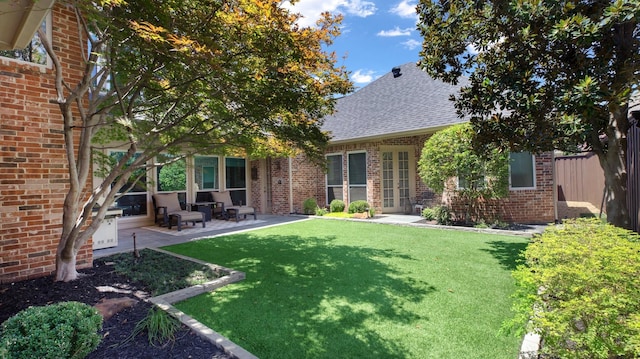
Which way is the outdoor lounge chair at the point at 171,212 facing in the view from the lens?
facing the viewer and to the right of the viewer

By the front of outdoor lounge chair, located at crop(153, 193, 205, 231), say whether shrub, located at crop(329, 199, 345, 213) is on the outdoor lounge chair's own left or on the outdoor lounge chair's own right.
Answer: on the outdoor lounge chair's own left

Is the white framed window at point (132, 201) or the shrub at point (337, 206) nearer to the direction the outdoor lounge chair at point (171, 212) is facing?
the shrub

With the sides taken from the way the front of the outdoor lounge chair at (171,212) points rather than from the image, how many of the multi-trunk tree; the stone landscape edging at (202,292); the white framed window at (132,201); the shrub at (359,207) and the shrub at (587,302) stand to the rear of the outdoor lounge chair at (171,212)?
1

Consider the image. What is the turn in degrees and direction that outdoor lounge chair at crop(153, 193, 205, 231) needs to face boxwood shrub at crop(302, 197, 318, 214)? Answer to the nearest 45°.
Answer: approximately 45° to its left

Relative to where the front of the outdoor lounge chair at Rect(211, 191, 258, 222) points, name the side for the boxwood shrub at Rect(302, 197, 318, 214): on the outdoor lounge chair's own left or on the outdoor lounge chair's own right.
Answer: on the outdoor lounge chair's own left

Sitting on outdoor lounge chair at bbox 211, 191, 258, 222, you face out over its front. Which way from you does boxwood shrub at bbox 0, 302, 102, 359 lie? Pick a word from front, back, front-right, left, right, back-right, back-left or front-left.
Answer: front-right
